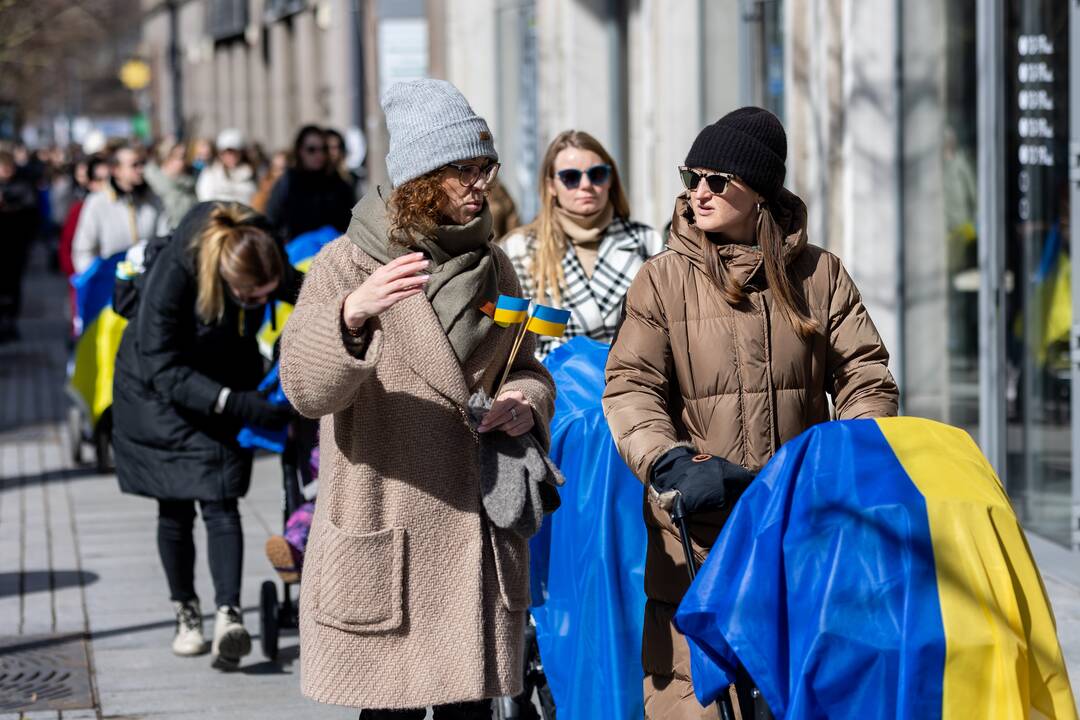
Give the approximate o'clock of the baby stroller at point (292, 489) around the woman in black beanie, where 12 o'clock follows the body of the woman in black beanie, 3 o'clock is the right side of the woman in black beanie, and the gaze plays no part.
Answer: The baby stroller is roughly at 5 o'clock from the woman in black beanie.

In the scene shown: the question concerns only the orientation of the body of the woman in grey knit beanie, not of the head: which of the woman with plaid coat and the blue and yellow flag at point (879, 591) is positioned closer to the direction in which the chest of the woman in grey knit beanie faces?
the blue and yellow flag

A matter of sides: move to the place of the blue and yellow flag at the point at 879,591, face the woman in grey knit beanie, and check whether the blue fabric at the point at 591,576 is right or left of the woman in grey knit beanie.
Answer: right

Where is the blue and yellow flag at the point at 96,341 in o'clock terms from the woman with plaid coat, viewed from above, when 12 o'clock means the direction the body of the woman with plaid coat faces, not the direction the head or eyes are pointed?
The blue and yellow flag is roughly at 5 o'clock from the woman with plaid coat.

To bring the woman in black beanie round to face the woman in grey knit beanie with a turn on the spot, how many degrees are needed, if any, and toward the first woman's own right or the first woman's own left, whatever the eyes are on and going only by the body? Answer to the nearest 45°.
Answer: approximately 90° to the first woman's own right

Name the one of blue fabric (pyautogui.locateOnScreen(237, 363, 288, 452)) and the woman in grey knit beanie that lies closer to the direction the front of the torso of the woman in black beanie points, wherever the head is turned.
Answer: the woman in grey knit beanie

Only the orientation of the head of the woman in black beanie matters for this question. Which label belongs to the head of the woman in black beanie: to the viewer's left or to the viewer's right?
to the viewer's left

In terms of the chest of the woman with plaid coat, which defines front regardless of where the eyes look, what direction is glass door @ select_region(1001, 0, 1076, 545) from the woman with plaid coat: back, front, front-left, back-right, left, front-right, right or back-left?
back-left

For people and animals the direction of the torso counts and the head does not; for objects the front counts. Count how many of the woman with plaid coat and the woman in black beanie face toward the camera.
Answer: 2
